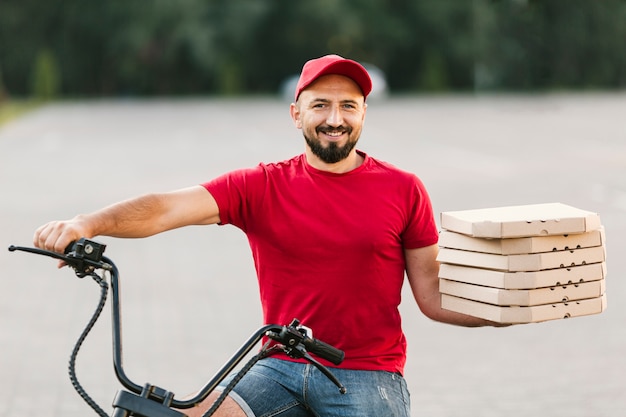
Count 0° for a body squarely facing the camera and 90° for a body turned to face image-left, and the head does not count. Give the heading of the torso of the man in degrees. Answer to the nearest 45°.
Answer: approximately 0°
